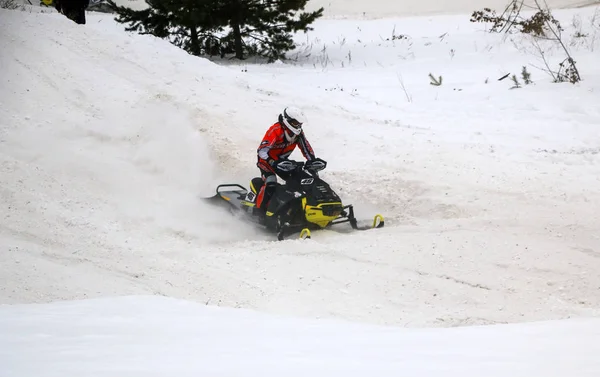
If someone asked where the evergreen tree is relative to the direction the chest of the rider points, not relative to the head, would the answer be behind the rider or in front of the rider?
behind

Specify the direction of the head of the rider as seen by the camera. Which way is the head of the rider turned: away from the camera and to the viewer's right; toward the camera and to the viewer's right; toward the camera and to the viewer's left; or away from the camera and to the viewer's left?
toward the camera and to the viewer's right

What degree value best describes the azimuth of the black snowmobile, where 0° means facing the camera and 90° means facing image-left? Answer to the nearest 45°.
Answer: approximately 315°
